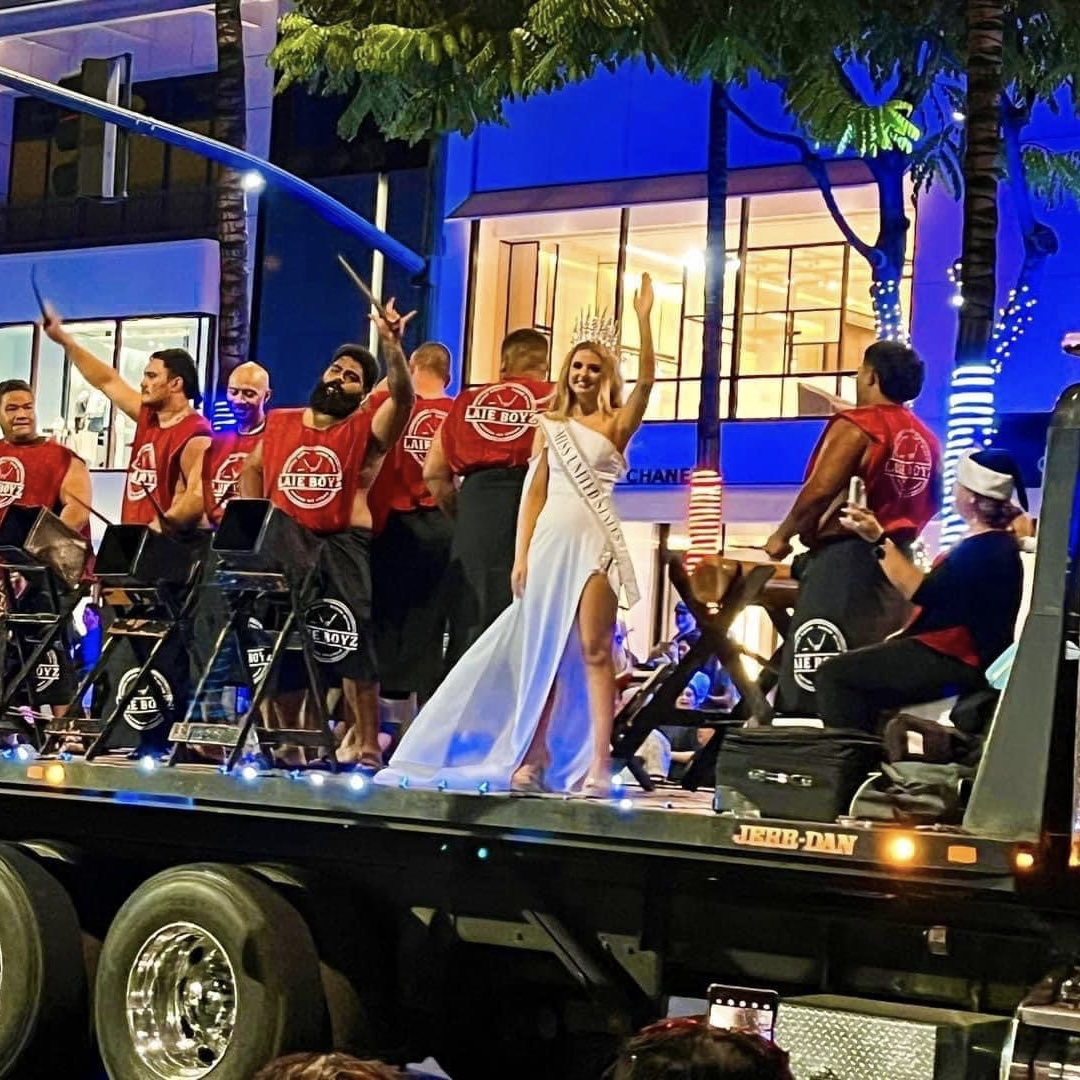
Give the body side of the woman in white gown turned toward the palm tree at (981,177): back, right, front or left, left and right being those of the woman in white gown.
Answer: back

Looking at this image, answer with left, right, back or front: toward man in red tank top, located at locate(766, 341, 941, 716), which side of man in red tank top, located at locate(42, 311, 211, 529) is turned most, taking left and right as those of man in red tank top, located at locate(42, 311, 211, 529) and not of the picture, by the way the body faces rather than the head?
left

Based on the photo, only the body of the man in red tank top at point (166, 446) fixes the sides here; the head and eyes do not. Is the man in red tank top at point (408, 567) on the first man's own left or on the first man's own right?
on the first man's own left

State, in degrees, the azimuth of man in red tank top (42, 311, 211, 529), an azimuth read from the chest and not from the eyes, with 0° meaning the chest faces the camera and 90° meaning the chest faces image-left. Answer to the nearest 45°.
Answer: approximately 45°

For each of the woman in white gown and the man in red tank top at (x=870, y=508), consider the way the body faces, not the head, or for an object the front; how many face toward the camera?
1

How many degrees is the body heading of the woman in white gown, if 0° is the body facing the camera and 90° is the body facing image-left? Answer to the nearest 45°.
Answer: approximately 0°

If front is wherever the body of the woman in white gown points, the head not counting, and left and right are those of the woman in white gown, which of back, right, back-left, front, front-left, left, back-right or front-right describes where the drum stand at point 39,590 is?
back-right
